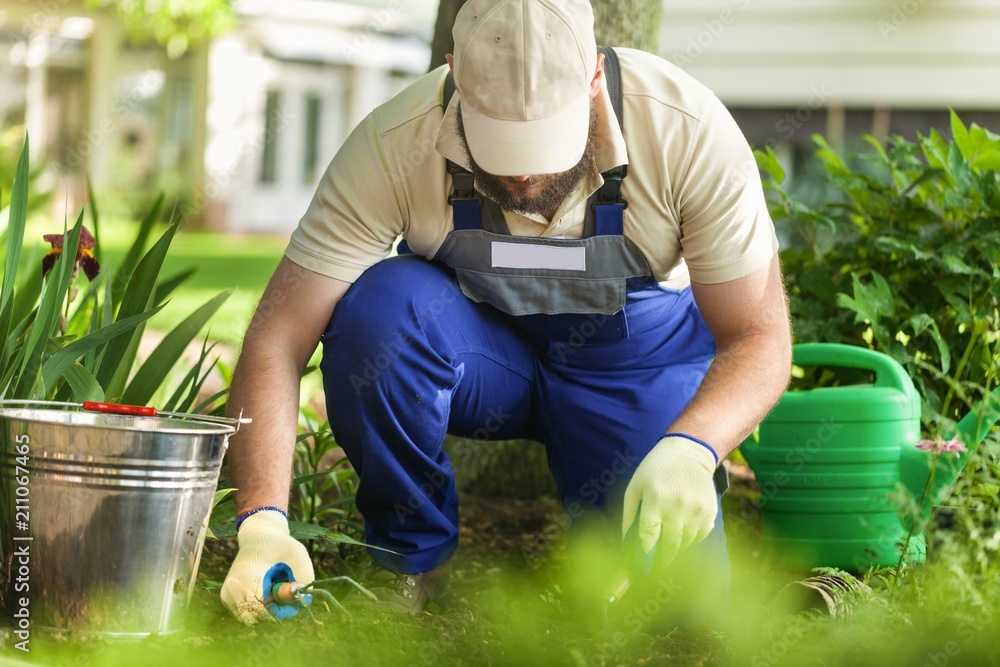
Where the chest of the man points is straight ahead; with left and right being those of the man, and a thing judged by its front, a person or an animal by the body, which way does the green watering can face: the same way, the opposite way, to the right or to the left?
to the left

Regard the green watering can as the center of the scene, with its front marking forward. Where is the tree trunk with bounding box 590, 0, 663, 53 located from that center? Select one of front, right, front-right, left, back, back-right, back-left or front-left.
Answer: back-left

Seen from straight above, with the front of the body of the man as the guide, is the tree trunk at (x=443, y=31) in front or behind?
behind

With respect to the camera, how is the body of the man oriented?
toward the camera

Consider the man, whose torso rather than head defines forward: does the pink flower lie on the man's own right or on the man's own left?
on the man's own left

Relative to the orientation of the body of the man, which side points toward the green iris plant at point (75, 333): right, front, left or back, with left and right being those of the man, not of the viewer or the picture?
right

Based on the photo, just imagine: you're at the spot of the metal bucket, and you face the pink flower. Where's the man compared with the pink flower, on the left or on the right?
left

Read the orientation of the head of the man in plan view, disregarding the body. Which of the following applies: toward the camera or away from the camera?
toward the camera

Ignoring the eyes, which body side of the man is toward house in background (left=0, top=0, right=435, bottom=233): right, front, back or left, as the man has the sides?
back

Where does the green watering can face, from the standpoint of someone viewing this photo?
facing to the right of the viewer

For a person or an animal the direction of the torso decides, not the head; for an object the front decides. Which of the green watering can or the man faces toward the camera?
the man

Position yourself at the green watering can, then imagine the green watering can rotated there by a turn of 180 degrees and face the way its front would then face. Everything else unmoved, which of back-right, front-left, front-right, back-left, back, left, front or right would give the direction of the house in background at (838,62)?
right

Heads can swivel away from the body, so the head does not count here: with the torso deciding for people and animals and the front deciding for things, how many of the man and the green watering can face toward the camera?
1
